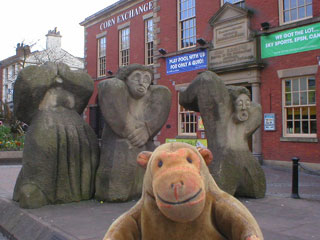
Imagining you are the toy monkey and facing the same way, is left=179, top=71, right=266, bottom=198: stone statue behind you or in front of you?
behind

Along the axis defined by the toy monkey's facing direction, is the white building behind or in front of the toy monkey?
behind

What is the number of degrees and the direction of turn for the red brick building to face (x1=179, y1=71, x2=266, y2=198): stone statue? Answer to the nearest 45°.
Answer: approximately 45° to its left

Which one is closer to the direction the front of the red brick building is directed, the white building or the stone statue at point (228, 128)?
the stone statue
